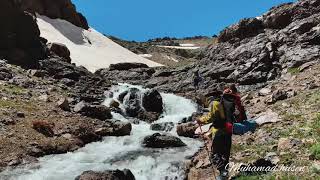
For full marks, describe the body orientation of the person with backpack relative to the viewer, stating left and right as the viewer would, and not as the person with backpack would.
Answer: facing away from the viewer and to the left of the viewer

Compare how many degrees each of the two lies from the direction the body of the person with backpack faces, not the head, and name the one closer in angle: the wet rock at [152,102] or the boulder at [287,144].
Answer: the wet rock

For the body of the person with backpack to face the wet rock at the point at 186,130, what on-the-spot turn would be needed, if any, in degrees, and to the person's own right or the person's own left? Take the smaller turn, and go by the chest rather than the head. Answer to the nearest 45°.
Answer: approximately 45° to the person's own right

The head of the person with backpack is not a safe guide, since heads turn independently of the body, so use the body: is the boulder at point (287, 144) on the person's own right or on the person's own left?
on the person's own right

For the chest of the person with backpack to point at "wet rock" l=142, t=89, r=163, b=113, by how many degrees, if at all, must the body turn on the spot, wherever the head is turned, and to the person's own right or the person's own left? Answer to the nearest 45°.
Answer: approximately 45° to the person's own right

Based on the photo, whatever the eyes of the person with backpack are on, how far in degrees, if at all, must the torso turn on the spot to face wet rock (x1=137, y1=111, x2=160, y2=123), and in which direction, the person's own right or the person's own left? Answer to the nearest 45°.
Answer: approximately 45° to the person's own right

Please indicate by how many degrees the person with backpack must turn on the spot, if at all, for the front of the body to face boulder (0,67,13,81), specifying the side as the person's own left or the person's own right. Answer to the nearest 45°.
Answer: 0° — they already face it
